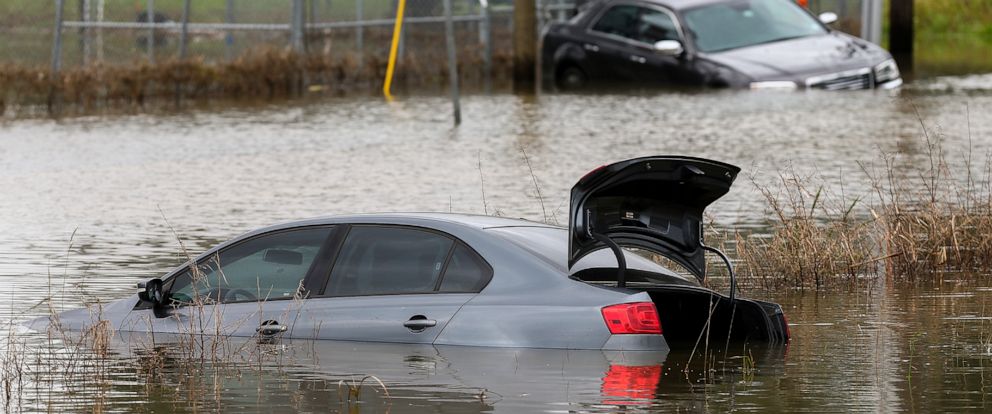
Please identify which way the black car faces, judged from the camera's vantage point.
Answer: facing the viewer and to the right of the viewer

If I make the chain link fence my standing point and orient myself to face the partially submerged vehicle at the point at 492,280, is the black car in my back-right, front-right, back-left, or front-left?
front-left

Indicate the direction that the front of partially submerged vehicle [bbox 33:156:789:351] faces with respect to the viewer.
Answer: facing away from the viewer and to the left of the viewer

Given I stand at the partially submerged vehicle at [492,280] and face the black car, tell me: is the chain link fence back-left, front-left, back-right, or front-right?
front-left

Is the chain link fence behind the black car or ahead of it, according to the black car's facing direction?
behind

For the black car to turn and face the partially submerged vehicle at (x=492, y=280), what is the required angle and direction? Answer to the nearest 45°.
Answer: approximately 45° to its right

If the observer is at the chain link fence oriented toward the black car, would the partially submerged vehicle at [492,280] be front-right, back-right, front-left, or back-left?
front-right

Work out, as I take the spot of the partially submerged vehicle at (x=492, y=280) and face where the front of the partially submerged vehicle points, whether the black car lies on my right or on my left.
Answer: on my right

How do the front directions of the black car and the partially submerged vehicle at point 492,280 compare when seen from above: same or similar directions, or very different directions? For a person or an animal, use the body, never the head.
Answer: very different directions

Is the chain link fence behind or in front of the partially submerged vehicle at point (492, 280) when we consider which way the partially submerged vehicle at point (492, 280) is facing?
in front

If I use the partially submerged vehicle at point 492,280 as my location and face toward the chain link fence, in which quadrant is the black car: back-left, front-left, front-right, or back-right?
front-right
